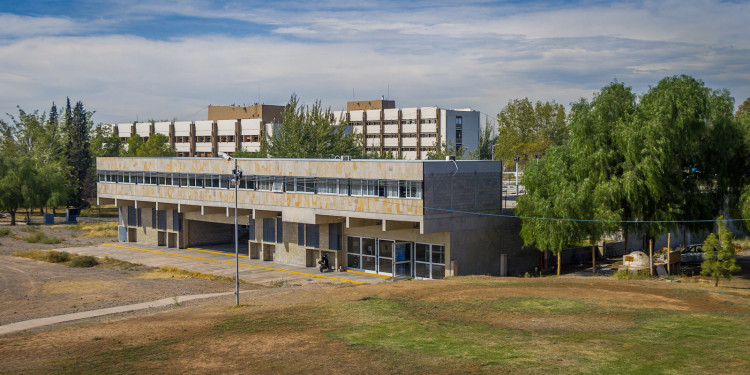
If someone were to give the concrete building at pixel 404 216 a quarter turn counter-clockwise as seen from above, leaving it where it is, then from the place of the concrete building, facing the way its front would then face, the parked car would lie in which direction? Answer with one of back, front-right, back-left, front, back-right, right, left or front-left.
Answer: front-left

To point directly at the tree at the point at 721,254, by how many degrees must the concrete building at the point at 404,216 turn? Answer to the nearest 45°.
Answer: approximately 90° to its left

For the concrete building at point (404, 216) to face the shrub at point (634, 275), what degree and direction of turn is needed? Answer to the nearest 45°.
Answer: approximately 90° to its left

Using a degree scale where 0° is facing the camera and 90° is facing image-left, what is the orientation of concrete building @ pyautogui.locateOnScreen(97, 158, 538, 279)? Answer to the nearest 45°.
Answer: approximately 45°

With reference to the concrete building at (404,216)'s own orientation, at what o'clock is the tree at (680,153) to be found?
The tree is roughly at 8 o'clock from the concrete building.
